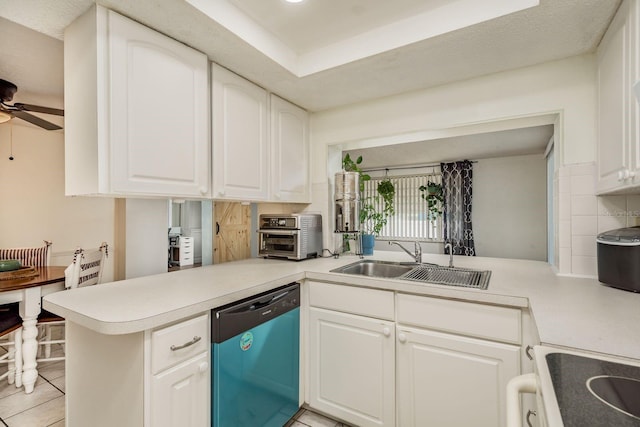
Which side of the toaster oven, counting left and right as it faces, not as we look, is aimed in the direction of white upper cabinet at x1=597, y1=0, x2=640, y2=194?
left

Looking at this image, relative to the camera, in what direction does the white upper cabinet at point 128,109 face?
facing the viewer and to the right of the viewer

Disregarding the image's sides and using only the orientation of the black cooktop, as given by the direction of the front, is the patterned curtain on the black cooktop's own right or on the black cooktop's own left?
on the black cooktop's own right

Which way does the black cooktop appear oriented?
to the viewer's left

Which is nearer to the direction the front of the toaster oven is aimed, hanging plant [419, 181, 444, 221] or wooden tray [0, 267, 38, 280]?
the wooden tray

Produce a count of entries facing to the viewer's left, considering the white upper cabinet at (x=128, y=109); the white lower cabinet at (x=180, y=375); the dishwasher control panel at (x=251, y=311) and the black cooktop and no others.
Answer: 1

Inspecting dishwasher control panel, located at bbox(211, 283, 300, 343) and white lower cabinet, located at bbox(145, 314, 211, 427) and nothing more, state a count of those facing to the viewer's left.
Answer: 0
